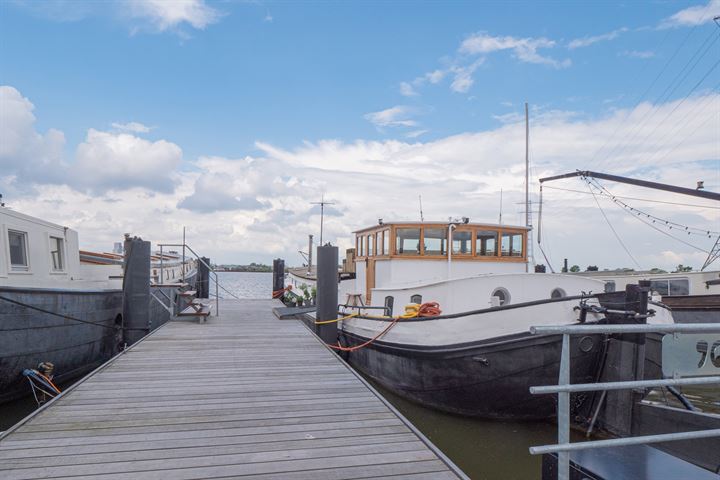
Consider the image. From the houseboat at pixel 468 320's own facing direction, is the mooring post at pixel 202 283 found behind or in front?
behind

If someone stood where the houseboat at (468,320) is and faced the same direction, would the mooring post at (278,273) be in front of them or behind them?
behind

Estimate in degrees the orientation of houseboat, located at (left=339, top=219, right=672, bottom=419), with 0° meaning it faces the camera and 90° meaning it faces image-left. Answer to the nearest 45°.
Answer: approximately 315°

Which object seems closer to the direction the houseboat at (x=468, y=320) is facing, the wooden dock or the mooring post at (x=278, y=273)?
the wooden dock
